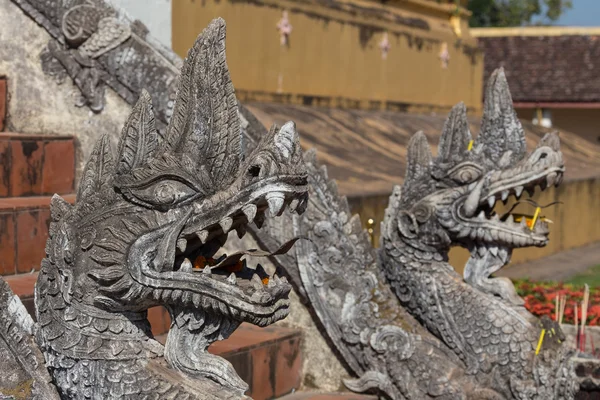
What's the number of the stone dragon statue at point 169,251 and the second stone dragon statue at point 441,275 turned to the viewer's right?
2

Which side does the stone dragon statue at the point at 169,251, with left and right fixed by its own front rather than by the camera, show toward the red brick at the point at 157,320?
left

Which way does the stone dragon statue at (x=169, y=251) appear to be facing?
to the viewer's right

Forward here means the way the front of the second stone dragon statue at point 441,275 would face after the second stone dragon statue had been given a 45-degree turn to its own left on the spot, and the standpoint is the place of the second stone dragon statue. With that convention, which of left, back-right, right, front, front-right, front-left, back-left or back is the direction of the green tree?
front-left

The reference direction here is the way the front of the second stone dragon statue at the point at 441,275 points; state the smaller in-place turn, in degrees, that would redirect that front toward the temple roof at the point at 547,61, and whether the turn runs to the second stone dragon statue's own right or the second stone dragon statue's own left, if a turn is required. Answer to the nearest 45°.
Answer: approximately 90° to the second stone dragon statue's own left

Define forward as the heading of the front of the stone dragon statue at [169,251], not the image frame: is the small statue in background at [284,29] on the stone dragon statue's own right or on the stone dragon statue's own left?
on the stone dragon statue's own left

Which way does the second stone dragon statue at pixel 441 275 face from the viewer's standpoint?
to the viewer's right

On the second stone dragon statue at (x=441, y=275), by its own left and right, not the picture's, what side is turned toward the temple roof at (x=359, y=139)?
left

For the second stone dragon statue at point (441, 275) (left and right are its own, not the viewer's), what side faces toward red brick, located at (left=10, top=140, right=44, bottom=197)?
back

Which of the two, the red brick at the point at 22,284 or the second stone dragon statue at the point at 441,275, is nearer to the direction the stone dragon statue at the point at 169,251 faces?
the second stone dragon statue

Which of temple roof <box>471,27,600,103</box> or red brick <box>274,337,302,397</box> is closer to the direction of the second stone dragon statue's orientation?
the temple roof

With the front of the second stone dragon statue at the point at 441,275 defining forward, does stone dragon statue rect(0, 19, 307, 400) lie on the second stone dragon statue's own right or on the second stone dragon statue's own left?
on the second stone dragon statue's own right
